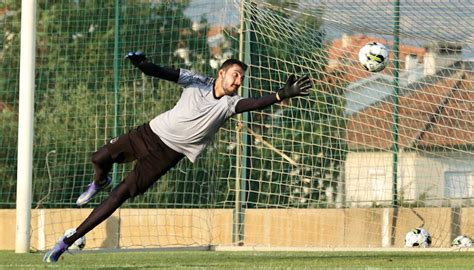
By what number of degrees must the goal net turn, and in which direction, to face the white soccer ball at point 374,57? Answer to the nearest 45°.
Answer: approximately 45° to its left

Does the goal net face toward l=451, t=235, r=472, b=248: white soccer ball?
no

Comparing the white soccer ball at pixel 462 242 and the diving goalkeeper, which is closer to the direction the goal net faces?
the diving goalkeeper
